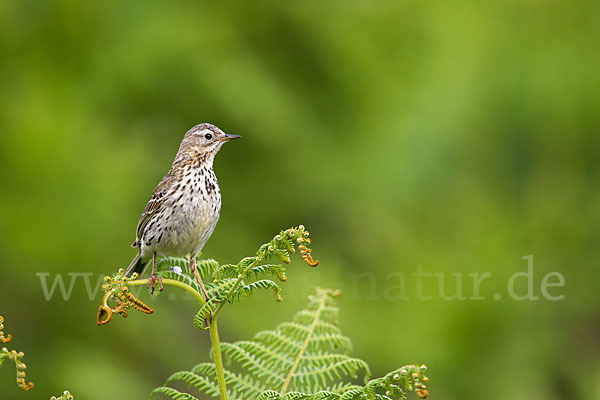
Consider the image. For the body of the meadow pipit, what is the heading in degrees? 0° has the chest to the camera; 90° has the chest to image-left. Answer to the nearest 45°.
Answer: approximately 315°
